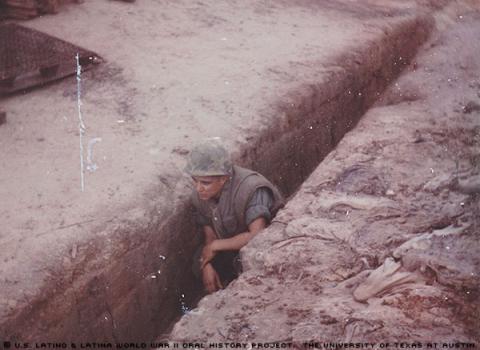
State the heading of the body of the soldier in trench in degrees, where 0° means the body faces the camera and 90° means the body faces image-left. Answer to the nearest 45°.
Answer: approximately 45°
